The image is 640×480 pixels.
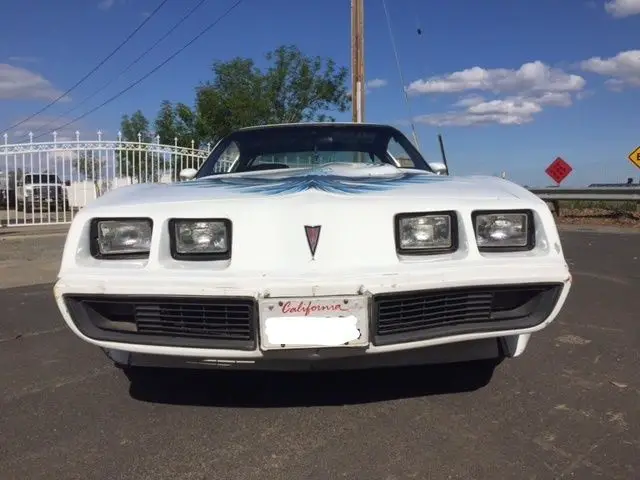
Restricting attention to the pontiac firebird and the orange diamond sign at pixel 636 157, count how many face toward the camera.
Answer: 2

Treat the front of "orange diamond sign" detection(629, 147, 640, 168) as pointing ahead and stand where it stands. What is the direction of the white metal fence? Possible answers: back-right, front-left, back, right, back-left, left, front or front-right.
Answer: front-right

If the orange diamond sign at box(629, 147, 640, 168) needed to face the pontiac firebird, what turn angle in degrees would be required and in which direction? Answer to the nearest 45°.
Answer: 0° — it already faces it

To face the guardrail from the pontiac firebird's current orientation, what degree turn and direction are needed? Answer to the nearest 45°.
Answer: approximately 135° to its left

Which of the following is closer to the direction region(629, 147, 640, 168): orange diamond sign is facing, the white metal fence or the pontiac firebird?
the pontiac firebird

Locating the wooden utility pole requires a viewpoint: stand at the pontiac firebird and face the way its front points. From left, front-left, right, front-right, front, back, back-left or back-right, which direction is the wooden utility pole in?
back

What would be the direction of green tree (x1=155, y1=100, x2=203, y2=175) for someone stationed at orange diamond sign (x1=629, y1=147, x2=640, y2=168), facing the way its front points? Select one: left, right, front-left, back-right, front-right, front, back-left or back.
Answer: right

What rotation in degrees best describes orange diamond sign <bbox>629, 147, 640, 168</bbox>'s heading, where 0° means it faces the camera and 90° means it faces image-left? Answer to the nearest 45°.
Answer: approximately 0°

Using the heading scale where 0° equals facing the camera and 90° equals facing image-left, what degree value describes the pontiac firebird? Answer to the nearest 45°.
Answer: approximately 0°

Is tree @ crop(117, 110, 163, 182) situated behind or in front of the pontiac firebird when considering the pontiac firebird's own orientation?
behind
